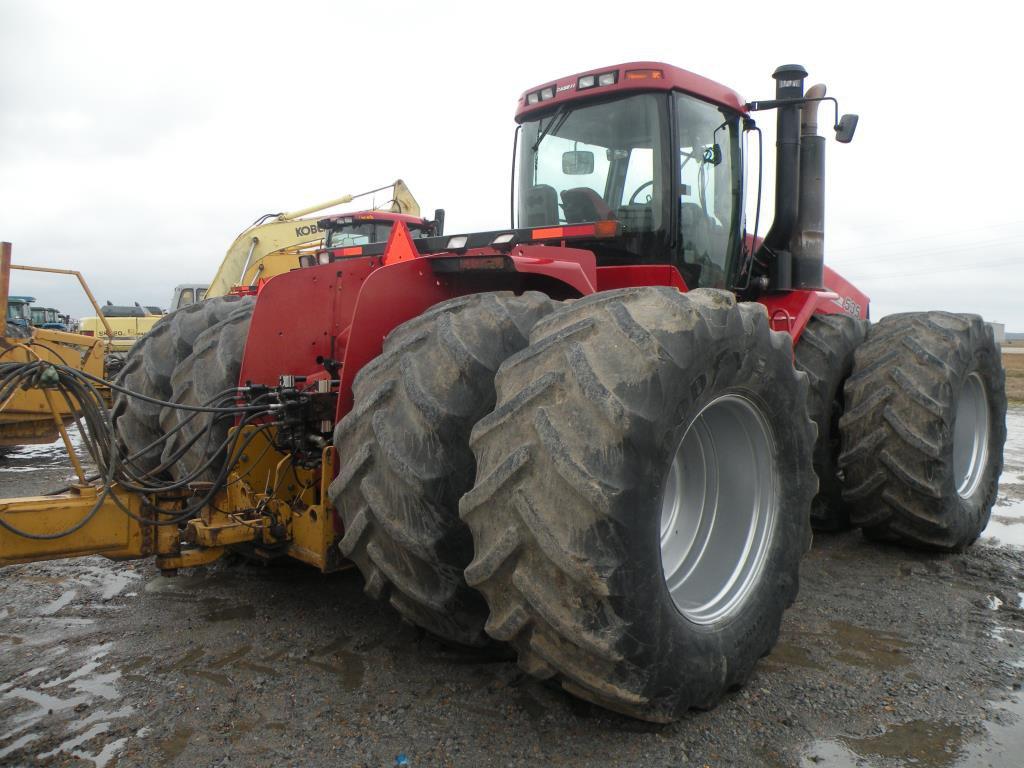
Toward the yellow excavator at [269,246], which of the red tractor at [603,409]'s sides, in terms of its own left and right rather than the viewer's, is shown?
left

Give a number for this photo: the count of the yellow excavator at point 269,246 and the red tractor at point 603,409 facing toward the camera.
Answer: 0

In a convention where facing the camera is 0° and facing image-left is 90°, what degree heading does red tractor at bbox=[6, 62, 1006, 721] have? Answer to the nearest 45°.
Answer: approximately 225°

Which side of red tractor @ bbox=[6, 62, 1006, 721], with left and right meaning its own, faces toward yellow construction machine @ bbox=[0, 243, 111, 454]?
left

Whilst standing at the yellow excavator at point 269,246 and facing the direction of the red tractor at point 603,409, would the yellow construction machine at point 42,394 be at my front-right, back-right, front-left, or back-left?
front-right
